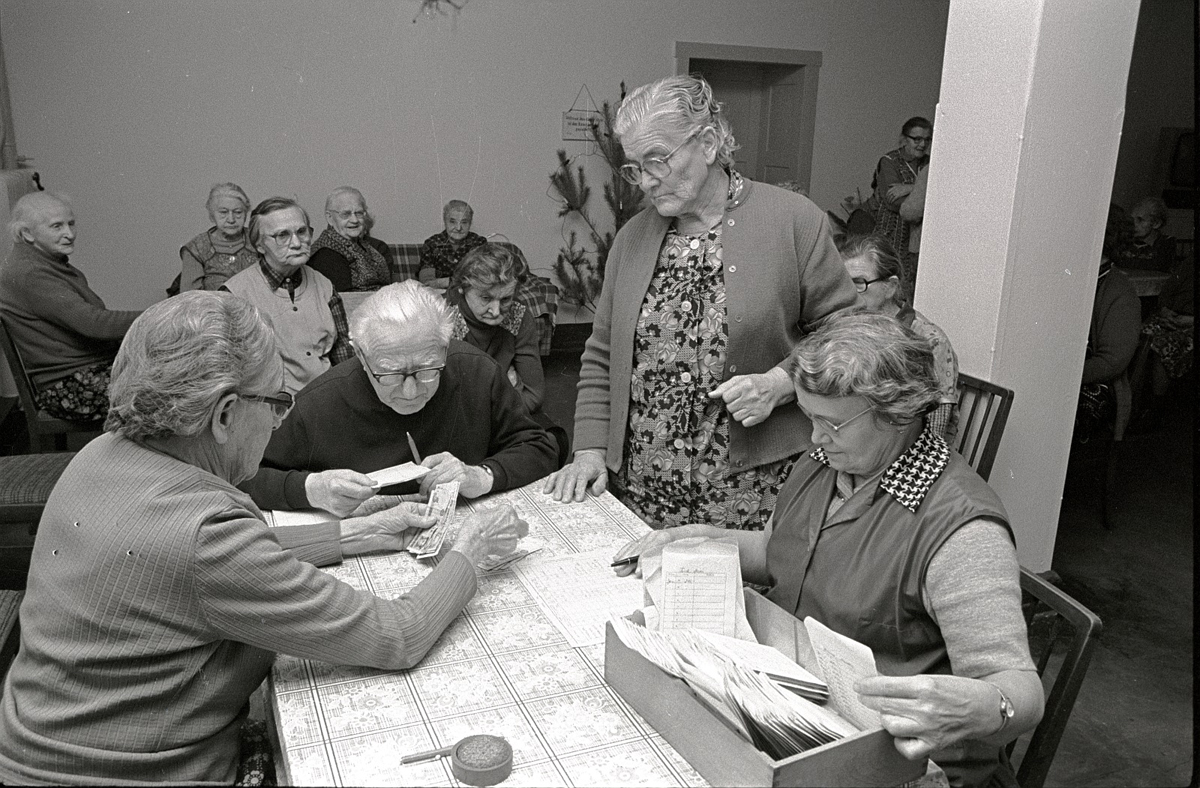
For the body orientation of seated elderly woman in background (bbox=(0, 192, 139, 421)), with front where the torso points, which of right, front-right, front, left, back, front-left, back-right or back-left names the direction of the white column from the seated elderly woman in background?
front-right

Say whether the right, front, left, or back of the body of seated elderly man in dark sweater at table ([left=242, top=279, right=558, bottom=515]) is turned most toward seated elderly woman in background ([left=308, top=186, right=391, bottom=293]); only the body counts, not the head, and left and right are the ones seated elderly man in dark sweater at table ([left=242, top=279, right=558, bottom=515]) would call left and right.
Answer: back

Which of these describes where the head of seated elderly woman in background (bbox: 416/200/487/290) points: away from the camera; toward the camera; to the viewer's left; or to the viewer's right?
toward the camera

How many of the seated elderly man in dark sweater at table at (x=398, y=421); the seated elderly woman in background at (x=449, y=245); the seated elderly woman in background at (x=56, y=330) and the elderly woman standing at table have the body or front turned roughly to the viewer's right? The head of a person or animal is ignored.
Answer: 1

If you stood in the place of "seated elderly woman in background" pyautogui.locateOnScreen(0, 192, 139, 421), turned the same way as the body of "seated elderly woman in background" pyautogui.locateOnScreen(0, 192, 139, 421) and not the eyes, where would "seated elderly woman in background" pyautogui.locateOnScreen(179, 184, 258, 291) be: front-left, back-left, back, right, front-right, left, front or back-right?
front-left

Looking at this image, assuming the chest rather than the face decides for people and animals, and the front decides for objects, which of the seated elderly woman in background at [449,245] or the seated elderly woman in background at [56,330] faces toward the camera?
the seated elderly woman in background at [449,245]

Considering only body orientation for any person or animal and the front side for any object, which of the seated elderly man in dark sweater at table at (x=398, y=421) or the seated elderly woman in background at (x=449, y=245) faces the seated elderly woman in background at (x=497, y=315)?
the seated elderly woman in background at (x=449, y=245)

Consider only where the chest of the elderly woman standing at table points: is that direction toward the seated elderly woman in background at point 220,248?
no

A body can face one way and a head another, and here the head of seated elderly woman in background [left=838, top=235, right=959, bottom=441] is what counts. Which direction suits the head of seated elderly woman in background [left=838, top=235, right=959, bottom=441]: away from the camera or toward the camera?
toward the camera

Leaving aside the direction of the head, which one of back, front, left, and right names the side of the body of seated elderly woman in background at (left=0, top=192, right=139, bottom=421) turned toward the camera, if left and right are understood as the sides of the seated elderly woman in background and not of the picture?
right

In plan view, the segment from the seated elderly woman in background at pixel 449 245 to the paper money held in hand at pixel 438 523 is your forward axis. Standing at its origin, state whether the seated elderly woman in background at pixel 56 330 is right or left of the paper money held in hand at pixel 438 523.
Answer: right

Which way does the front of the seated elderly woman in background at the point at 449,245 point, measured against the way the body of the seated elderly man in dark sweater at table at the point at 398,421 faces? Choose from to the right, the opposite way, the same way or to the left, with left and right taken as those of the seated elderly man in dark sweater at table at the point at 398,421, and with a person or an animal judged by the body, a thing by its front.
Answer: the same way

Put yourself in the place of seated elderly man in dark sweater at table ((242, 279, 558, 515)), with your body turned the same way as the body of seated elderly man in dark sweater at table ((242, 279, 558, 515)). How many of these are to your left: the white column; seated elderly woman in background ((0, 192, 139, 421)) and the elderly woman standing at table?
2

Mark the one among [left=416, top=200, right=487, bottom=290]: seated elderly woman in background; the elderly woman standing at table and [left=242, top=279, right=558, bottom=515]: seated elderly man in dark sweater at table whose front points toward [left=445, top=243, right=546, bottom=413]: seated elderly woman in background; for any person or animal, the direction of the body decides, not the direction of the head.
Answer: [left=416, top=200, right=487, bottom=290]: seated elderly woman in background

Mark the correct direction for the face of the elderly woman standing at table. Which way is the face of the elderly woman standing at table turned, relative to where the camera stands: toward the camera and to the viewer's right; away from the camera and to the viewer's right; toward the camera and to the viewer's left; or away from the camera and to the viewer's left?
toward the camera and to the viewer's left

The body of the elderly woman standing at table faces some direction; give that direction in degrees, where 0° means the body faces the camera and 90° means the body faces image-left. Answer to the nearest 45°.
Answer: approximately 45°

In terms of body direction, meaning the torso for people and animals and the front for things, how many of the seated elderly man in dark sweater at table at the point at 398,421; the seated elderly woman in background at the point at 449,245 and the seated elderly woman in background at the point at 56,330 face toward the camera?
2

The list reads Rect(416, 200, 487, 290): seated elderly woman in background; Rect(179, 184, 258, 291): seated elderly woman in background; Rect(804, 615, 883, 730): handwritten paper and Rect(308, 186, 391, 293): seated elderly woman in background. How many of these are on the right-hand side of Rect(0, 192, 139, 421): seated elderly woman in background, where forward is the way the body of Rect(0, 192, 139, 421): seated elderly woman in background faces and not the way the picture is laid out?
1

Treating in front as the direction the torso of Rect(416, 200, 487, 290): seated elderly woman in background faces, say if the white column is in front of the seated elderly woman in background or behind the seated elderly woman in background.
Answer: in front

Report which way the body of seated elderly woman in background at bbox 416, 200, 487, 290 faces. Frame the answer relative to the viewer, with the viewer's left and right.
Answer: facing the viewer

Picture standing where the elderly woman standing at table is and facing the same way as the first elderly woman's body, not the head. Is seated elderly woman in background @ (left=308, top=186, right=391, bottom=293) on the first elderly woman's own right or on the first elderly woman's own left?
on the first elderly woman's own right

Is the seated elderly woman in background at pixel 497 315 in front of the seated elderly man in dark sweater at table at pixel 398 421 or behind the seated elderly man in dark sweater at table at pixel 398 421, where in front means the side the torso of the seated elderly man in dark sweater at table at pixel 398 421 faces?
behind

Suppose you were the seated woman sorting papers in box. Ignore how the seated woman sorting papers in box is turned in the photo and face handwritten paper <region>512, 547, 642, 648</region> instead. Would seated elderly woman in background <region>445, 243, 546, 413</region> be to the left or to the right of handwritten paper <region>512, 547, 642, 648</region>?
right
